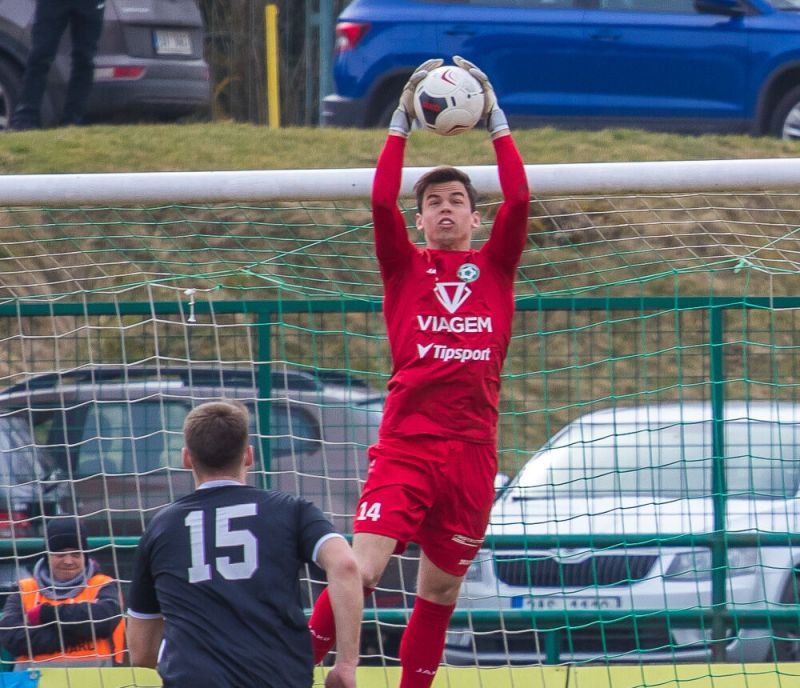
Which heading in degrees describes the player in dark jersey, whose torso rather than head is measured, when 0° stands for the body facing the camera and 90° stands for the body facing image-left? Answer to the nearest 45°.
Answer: approximately 180°

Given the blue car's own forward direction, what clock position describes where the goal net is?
The goal net is roughly at 3 o'clock from the blue car.

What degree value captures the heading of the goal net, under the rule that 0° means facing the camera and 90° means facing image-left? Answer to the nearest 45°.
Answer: approximately 0°

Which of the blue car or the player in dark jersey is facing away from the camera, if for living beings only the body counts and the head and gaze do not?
the player in dark jersey

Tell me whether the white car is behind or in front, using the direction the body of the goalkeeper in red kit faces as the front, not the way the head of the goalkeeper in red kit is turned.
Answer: behind

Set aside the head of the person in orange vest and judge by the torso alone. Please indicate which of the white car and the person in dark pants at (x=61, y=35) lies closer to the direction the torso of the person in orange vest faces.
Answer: the white car

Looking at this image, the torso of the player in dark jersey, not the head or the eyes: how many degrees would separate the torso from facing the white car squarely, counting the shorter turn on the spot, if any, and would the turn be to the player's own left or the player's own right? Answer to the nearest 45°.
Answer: approximately 45° to the player's own right

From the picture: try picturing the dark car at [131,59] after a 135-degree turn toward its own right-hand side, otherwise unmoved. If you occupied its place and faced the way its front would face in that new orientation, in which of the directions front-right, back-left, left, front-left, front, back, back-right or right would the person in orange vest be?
right

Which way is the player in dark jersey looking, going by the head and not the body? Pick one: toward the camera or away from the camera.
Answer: away from the camera

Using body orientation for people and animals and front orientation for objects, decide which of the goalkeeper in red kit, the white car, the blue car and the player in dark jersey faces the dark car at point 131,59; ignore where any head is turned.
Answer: the player in dark jersey

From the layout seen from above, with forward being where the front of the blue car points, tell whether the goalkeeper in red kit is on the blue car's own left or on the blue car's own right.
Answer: on the blue car's own right
